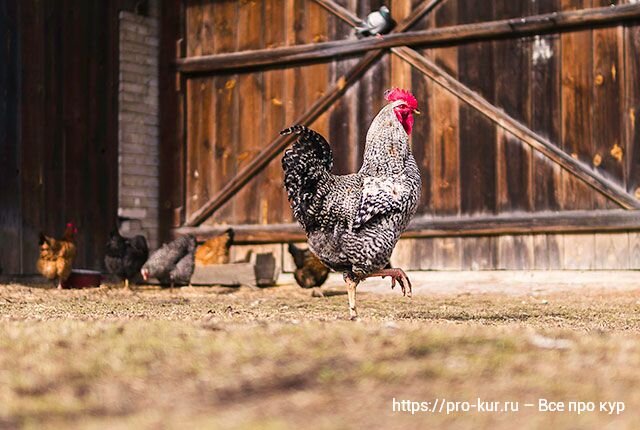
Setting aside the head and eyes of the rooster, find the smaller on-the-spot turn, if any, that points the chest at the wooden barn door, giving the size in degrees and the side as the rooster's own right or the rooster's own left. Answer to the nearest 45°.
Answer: approximately 90° to the rooster's own left

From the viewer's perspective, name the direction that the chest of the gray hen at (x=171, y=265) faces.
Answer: to the viewer's left

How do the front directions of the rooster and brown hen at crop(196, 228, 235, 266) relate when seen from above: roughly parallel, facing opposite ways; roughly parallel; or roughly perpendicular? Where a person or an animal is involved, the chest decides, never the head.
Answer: roughly parallel, facing opposite ways

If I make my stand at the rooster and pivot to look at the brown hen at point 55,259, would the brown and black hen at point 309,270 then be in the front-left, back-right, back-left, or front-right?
front-right

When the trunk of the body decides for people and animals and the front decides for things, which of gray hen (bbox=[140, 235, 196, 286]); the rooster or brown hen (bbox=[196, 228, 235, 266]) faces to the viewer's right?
the rooster

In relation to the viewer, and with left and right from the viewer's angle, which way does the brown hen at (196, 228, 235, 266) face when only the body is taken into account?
facing to the left of the viewer

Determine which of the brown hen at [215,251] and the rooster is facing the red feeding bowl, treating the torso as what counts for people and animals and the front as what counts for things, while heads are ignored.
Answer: the brown hen

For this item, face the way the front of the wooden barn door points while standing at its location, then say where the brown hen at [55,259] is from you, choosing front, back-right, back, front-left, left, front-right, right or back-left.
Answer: right

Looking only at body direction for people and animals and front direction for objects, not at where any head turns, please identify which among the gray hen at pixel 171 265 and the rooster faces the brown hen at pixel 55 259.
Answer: the gray hen

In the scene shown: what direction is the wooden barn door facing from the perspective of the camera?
toward the camera

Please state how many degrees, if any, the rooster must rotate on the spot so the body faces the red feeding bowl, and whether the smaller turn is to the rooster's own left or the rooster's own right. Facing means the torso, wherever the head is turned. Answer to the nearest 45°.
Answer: approximately 135° to the rooster's own left

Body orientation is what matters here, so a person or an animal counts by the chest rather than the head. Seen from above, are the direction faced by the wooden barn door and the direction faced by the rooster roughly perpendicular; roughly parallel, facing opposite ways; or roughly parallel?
roughly perpendicular

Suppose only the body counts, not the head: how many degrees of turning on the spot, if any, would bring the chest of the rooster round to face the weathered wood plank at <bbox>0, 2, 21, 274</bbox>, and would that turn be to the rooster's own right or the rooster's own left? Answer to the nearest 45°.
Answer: approximately 135° to the rooster's own left

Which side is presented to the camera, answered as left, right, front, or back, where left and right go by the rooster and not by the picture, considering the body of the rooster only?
right
